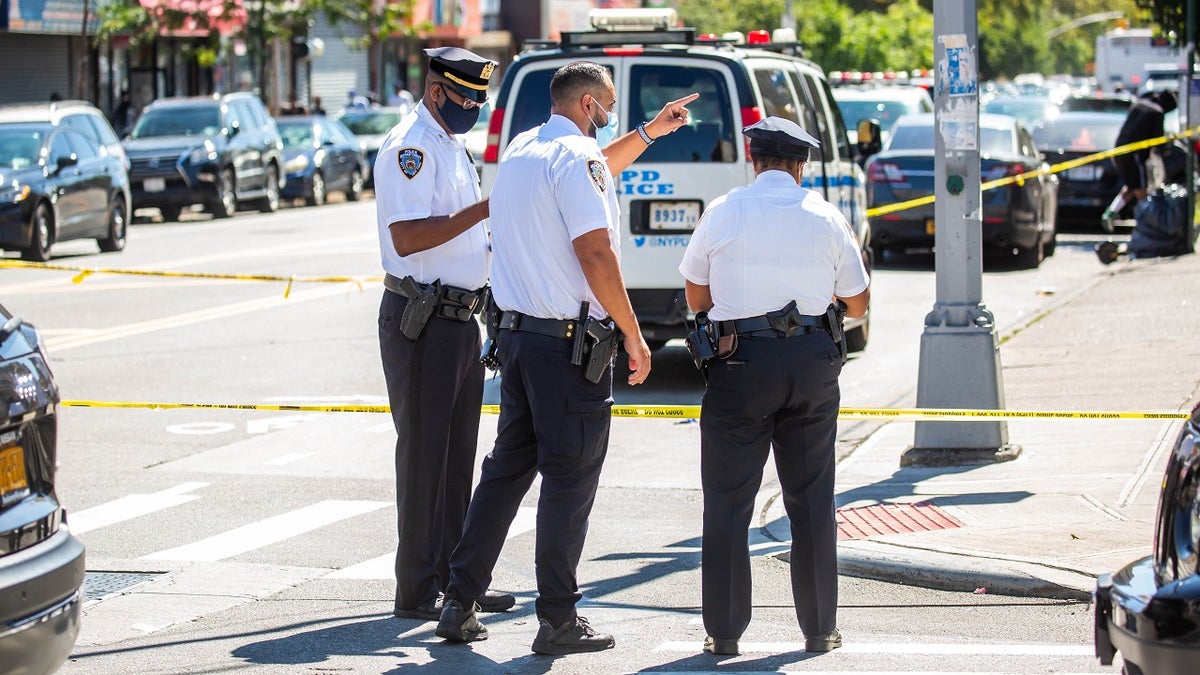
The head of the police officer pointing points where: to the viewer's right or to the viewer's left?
to the viewer's right

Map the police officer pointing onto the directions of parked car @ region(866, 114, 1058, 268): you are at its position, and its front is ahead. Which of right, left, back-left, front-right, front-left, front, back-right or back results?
back

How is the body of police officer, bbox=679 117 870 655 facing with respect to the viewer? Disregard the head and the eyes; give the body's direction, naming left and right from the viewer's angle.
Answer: facing away from the viewer

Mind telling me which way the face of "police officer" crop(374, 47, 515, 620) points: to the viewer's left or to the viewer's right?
to the viewer's right

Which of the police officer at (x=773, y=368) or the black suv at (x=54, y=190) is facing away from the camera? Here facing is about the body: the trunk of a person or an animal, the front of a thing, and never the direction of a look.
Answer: the police officer

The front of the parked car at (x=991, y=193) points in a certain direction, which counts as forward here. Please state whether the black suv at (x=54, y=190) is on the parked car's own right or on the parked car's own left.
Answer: on the parked car's own left

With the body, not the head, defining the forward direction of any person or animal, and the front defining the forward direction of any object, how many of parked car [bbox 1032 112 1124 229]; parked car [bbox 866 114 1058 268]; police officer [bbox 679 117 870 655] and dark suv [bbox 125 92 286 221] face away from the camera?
3

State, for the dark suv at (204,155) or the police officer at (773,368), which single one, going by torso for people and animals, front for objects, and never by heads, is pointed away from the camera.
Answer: the police officer

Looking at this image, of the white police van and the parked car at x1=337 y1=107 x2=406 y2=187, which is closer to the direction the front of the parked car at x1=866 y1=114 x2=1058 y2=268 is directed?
the parked car

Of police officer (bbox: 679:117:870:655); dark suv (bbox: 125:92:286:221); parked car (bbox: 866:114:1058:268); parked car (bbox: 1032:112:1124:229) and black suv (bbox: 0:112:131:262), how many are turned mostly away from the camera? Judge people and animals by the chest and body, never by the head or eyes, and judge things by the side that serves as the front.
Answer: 3

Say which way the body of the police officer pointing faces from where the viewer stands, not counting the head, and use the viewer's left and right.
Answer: facing away from the viewer and to the right of the viewer

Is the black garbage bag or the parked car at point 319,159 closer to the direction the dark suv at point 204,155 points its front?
the black garbage bag

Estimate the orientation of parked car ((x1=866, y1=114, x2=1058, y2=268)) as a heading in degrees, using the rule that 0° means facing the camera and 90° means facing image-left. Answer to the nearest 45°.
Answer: approximately 180°

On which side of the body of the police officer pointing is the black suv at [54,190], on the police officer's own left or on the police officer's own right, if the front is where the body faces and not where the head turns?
on the police officer's own left

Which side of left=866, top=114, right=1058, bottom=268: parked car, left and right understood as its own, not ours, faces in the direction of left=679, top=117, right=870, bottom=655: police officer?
back

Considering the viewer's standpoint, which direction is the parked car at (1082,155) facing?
facing away from the viewer
